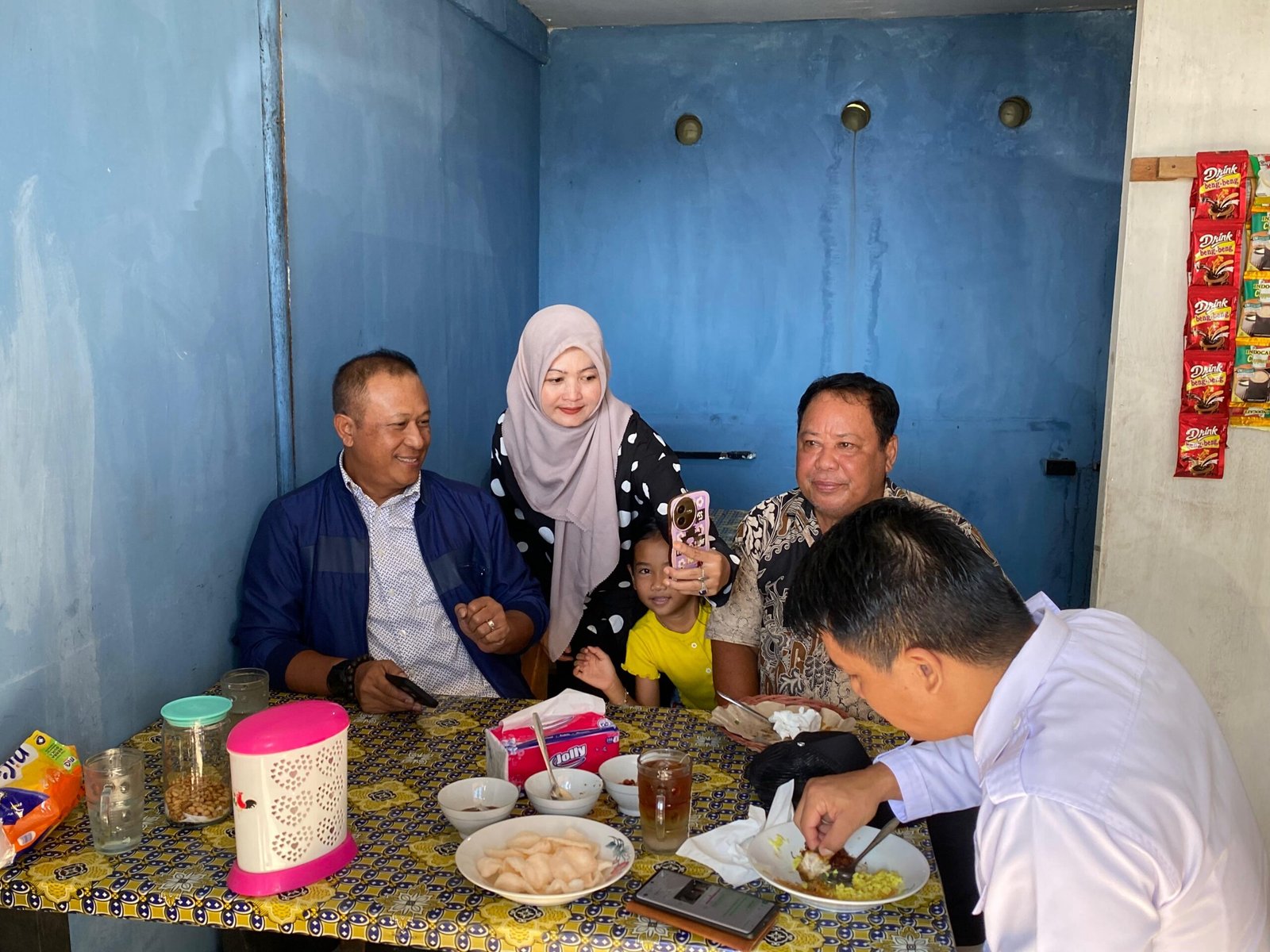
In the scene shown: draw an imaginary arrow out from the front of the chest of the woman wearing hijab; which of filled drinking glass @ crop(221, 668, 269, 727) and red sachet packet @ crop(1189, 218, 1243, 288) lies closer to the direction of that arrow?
the filled drinking glass

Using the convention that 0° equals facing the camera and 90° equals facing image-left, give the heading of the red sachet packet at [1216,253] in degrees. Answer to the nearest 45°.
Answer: approximately 0°

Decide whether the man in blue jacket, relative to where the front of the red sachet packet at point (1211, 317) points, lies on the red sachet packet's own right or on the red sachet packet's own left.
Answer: on the red sachet packet's own right

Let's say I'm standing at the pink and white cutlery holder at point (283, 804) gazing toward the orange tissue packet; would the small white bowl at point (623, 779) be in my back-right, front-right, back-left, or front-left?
back-right

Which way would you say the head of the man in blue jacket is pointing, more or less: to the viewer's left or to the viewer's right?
to the viewer's right

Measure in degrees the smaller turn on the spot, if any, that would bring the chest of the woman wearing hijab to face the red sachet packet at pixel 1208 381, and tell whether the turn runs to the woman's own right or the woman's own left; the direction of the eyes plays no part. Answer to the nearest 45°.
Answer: approximately 90° to the woman's own left

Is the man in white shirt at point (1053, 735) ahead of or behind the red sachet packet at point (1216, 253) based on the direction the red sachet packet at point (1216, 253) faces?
ahead

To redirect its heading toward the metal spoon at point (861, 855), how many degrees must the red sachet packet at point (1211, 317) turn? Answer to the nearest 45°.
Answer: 0° — it already faces it

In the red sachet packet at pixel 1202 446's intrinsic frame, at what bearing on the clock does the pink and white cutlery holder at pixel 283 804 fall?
The pink and white cutlery holder is roughly at 1 o'clock from the red sachet packet.

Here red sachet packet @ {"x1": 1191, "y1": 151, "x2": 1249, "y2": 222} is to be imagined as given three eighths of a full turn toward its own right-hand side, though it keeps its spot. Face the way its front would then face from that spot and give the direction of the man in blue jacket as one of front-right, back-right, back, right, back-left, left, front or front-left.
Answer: left

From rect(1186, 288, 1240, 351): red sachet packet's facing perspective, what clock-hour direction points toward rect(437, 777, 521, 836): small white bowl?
The small white bowl is roughly at 1 o'clock from the red sachet packet.

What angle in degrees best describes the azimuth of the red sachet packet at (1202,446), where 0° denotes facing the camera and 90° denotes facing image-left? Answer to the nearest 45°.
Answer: approximately 0°

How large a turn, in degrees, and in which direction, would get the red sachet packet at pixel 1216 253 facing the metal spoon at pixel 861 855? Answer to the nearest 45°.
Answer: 0° — it already faces it
